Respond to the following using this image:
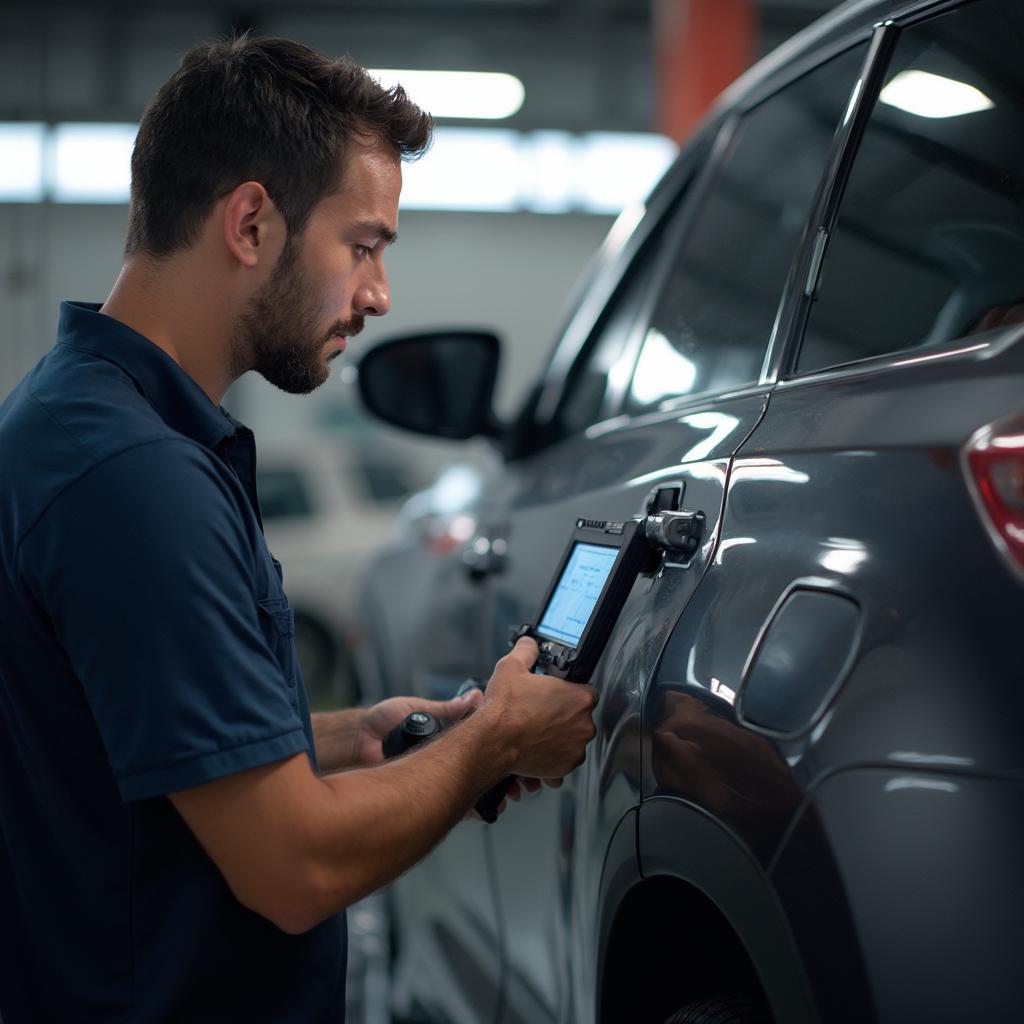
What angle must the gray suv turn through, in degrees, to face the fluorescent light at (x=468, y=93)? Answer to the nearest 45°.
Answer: approximately 45° to its right

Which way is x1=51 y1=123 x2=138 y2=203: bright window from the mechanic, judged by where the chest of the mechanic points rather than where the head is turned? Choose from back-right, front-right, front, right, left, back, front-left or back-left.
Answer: left

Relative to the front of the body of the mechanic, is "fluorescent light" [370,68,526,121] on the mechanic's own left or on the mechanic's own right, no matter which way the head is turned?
on the mechanic's own left

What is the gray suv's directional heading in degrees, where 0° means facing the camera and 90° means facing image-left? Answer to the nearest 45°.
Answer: approximately 135°

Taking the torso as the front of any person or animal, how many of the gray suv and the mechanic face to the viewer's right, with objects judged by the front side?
1

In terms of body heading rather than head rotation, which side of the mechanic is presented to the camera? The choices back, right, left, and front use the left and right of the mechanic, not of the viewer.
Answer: right

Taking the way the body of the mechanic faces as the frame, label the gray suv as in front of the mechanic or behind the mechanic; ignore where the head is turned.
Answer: in front

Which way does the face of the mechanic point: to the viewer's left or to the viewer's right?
to the viewer's right

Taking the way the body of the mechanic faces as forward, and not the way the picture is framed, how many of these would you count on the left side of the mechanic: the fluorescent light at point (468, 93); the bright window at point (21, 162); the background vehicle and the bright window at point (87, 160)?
4
